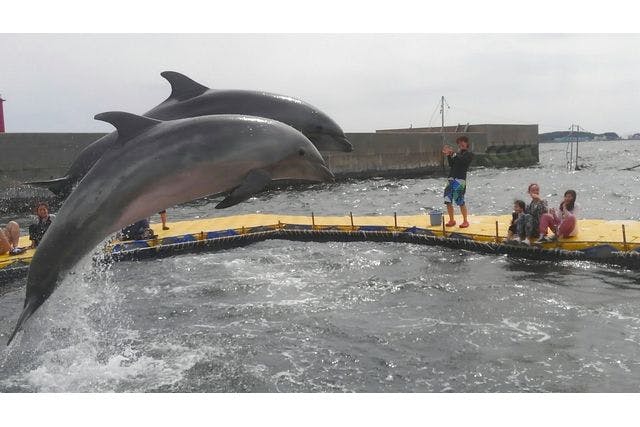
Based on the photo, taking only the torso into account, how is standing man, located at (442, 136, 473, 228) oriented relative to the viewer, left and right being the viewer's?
facing the viewer and to the left of the viewer

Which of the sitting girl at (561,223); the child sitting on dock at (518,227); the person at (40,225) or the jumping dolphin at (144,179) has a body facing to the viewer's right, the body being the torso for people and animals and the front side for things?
the jumping dolphin

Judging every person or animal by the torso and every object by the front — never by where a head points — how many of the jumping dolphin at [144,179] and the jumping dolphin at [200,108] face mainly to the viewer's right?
2

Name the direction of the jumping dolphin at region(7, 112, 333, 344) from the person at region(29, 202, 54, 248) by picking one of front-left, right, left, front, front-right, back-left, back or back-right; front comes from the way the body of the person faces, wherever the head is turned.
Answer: front

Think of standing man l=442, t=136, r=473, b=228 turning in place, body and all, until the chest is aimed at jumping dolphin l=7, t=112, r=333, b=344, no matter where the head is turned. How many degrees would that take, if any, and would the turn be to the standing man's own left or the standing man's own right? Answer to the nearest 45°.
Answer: approximately 45° to the standing man's own left

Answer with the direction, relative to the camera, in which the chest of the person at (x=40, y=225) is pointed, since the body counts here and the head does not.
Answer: toward the camera

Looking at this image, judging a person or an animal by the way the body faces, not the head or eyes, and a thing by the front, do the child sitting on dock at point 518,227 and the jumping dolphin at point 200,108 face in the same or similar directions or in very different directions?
very different directions

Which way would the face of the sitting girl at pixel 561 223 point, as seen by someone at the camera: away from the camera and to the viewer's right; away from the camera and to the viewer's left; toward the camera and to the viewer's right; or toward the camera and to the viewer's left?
toward the camera and to the viewer's left

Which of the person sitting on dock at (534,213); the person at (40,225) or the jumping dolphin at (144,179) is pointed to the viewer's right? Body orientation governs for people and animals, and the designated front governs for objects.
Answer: the jumping dolphin

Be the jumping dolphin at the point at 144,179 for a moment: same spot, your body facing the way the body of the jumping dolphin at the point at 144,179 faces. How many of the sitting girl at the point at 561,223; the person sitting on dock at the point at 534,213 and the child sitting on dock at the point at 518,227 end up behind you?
0

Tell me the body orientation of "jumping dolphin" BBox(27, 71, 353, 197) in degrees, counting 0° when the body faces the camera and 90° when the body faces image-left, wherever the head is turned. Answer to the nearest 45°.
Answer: approximately 270°

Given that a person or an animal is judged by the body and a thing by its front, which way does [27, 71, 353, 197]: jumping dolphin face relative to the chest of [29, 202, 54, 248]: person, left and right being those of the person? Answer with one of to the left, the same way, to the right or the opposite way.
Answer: to the left

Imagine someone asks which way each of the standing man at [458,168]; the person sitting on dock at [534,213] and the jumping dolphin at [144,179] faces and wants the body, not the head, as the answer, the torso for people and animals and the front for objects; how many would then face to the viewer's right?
1

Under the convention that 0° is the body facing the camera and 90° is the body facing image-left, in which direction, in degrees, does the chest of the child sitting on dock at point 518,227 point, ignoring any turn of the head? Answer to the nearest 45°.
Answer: approximately 45°

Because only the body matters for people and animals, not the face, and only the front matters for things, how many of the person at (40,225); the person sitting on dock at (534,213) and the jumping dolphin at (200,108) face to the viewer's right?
1

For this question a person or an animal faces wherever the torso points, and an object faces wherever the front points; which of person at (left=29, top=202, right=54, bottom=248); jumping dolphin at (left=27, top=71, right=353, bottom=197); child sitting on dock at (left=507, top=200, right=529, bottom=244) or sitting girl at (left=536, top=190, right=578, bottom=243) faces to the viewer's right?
the jumping dolphin

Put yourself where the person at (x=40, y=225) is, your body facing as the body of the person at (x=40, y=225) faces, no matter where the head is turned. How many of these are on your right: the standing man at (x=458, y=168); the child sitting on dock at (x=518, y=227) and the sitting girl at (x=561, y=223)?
0

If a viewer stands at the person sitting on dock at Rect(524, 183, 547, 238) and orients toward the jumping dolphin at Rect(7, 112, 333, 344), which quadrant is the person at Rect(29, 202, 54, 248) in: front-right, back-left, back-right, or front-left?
front-right
